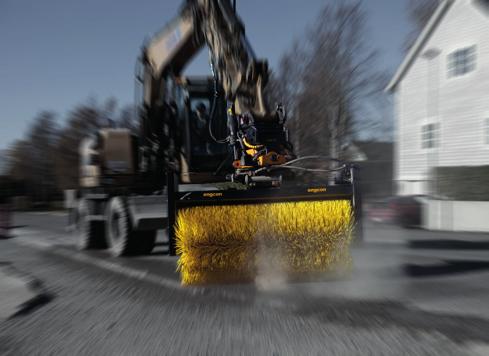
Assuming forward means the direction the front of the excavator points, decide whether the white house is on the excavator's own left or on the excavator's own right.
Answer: on the excavator's own left

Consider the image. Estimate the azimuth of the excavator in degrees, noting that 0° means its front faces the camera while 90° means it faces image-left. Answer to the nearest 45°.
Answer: approximately 315°
